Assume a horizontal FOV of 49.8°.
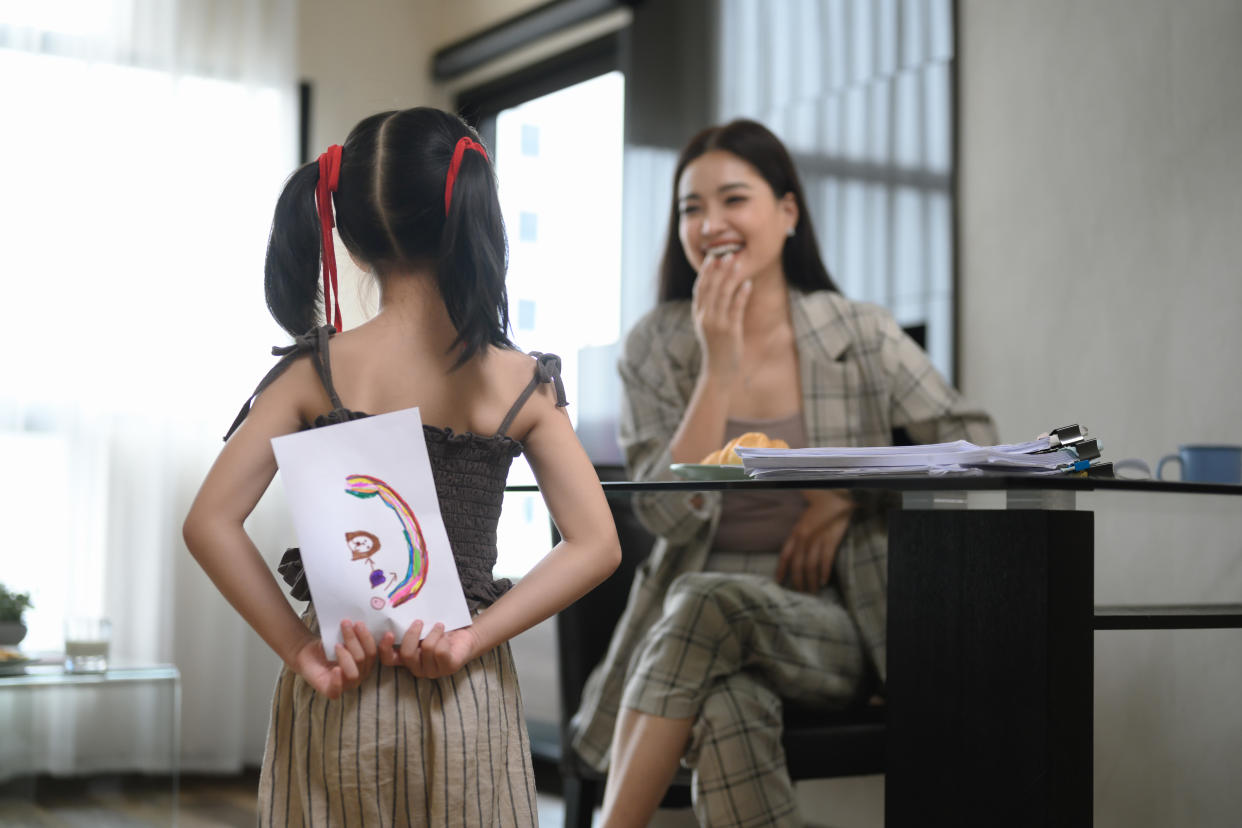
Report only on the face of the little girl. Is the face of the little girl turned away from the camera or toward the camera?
away from the camera

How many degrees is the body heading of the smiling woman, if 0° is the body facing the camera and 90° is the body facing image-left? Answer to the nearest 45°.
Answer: approximately 45°

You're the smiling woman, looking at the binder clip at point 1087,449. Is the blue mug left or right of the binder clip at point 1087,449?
left

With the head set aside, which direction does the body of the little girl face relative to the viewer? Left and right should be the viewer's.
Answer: facing away from the viewer

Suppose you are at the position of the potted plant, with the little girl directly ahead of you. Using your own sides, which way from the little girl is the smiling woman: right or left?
left

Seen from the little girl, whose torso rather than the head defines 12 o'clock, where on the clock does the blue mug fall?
The blue mug is roughly at 2 o'clock from the little girl.

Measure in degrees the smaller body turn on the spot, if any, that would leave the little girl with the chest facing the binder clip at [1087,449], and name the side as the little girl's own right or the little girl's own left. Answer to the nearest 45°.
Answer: approximately 90° to the little girl's own right

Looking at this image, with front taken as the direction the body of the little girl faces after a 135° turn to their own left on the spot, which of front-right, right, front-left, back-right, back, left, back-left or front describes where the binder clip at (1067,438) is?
back-left

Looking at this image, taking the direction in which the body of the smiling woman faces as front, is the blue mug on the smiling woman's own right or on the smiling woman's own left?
on the smiling woman's own left

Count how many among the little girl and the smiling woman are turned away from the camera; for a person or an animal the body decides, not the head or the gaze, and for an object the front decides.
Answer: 1

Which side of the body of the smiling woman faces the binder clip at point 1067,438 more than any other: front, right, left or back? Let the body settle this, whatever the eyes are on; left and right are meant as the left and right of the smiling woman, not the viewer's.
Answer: left

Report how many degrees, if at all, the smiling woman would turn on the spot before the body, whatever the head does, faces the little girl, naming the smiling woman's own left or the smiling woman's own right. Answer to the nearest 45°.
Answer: approximately 45° to the smiling woman's own left

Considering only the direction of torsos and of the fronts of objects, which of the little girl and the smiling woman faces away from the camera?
the little girl

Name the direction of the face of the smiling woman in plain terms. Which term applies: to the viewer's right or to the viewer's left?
to the viewer's left
